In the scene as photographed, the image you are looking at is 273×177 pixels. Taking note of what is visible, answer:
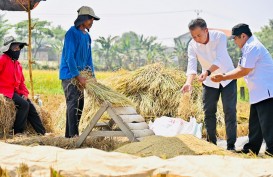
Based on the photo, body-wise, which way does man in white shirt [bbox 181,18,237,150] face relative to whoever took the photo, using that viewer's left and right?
facing the viewer and to the left of the viewer

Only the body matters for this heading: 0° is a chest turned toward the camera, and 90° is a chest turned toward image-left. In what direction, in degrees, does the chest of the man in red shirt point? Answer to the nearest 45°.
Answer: approximately 315°

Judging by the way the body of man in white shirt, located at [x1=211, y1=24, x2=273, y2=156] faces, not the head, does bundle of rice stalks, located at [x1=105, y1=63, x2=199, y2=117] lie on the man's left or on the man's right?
on the man's right

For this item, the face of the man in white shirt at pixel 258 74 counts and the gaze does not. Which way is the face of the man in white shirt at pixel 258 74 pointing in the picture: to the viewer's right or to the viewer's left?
to the viewer's left

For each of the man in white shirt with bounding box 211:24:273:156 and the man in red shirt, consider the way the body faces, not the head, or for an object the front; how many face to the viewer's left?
1

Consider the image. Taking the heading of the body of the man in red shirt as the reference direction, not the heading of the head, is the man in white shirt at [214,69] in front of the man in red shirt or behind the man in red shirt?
in front

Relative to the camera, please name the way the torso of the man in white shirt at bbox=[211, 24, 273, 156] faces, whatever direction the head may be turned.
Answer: to the viewer's left

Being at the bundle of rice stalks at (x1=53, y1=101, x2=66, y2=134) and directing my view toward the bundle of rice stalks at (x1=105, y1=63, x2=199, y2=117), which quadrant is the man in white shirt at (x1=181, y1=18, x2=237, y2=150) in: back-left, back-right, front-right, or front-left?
front-right

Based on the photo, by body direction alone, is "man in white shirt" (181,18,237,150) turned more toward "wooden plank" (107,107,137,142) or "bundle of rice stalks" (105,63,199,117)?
the wooden plank

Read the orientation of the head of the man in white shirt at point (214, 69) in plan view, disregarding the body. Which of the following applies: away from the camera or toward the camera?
toward the camera

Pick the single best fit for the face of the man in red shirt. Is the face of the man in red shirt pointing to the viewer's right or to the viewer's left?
to the viewer's right

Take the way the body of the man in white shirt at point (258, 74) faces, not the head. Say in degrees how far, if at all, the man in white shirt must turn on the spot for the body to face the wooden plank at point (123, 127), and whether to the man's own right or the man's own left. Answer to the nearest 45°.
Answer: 0° — they already face it

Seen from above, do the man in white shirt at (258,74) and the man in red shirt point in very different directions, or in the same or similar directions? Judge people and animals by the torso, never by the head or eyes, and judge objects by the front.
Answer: very different directions
